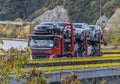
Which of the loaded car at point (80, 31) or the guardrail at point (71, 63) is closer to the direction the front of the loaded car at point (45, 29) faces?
the guardrail

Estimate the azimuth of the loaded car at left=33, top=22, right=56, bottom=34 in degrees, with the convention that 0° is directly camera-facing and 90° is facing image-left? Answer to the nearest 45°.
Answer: approximately 45°

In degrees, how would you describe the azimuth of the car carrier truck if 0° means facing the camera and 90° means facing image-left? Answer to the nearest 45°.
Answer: approximately 45°

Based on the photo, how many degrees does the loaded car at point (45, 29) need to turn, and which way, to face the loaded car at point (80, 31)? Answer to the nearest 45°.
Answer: approximately 180°
